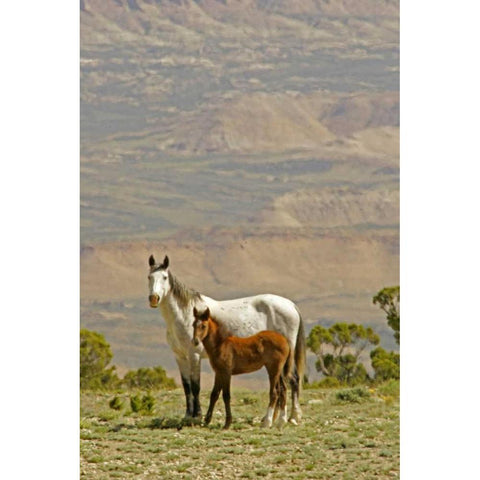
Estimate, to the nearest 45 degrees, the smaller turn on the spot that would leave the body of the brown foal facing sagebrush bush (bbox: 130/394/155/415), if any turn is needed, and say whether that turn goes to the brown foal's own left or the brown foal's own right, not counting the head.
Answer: approximately 45° to the brown foal's own right

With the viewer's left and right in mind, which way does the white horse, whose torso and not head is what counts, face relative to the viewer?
facing to the left of the viewer

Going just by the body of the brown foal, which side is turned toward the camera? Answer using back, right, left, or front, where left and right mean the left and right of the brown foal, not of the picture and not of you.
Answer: left

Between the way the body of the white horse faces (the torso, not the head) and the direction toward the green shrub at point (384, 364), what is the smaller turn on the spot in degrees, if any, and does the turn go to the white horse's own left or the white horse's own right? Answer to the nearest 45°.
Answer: approximately 135° to the white horse's own right

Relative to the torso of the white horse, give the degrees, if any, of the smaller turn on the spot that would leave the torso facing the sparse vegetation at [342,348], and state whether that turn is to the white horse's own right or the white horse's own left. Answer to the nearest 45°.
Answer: approximately 135° to the white horse's own right

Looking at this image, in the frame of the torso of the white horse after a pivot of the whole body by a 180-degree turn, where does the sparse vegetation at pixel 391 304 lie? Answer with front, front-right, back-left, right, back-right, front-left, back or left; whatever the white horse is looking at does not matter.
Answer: front-left

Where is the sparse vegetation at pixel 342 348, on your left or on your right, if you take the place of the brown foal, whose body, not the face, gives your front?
on your right

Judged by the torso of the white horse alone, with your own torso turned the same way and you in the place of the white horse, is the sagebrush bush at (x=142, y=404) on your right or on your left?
on your right
